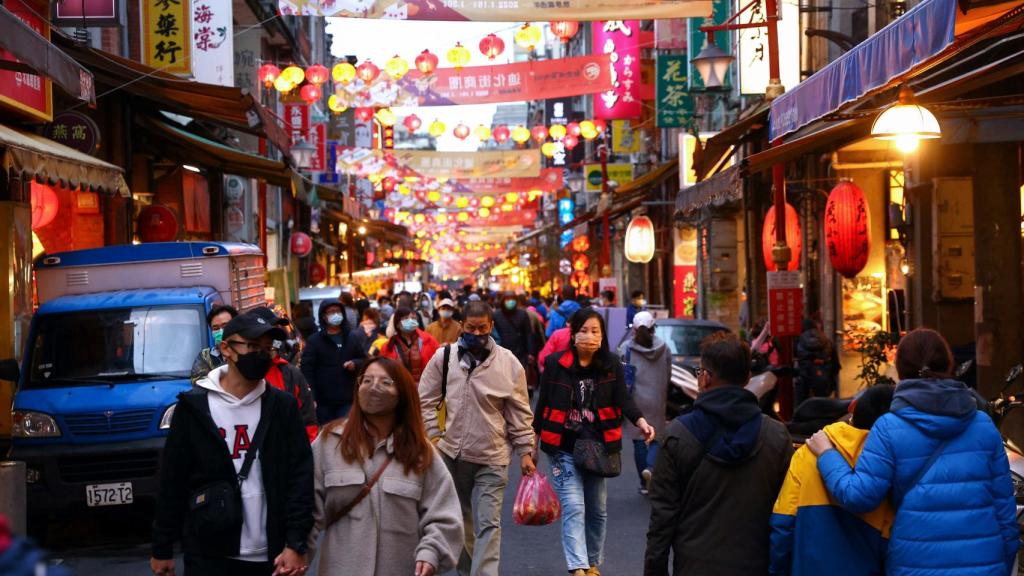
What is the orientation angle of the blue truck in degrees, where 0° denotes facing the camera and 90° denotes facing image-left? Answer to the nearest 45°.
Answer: approximately 0°

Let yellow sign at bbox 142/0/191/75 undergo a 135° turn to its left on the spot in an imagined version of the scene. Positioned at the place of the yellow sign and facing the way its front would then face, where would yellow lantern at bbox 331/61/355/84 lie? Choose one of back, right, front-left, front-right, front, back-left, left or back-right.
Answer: front

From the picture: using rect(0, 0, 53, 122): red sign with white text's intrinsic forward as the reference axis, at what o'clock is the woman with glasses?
The woman with glasses is roughly at 1 o'clock from the red sign with white text.

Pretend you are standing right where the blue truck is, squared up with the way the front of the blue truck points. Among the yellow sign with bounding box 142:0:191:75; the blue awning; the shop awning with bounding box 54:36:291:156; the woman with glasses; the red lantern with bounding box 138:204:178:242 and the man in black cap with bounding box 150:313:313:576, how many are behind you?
3

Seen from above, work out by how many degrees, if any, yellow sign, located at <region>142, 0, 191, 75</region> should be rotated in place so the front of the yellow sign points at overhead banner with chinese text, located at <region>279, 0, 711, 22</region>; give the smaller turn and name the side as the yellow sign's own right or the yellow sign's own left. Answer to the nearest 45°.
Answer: approximately 45° to the yellow sign's own left

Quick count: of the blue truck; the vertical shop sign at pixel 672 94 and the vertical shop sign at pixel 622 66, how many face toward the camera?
3

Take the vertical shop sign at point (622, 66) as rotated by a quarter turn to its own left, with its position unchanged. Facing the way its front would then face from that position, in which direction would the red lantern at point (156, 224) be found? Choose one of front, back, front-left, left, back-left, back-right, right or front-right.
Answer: back-right

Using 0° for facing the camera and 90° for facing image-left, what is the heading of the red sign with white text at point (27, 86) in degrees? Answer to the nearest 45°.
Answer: approximately 315°

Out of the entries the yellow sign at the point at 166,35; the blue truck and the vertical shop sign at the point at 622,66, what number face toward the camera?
3
